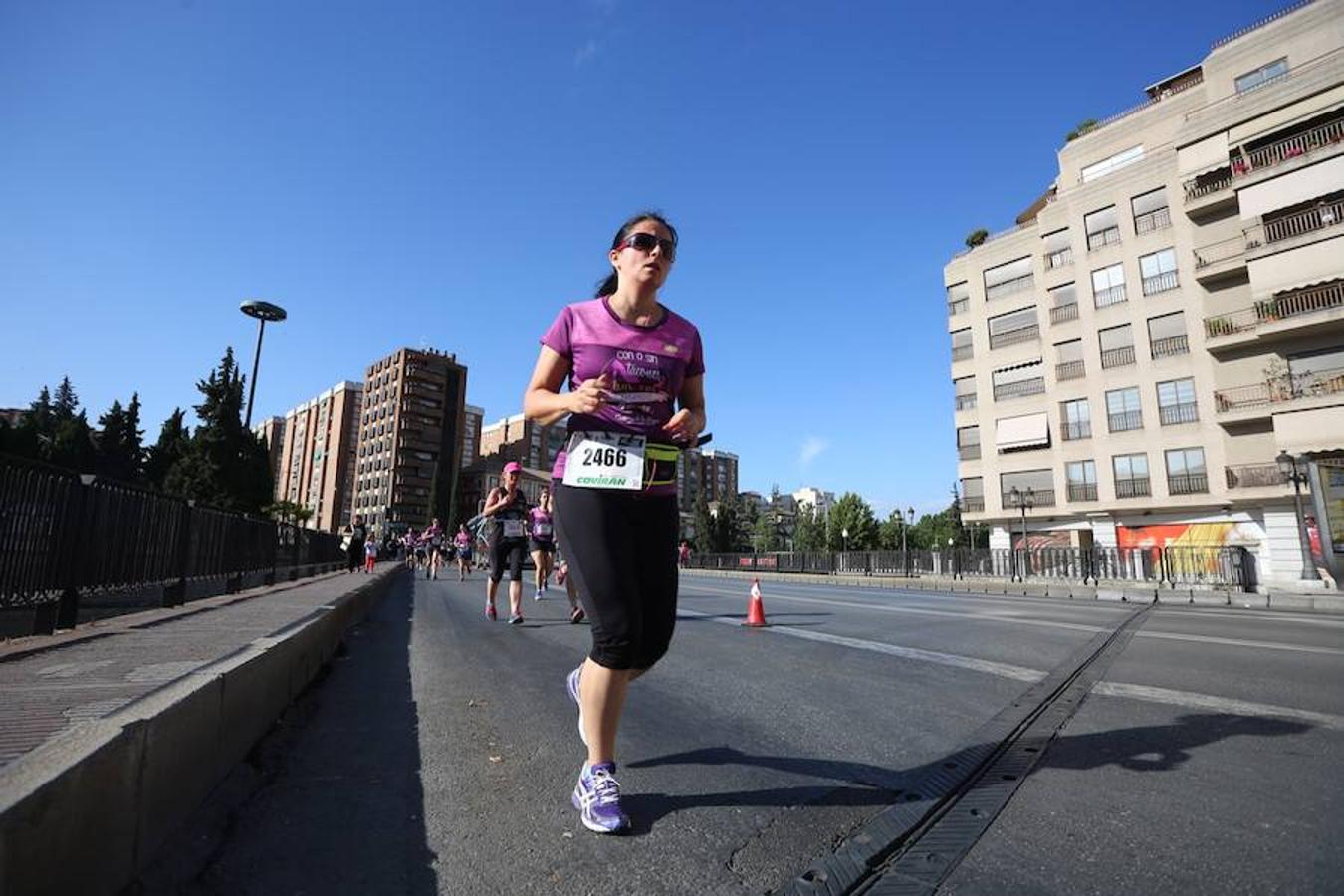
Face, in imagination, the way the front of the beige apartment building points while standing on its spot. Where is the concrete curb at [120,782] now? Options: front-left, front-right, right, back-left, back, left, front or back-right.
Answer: front-left

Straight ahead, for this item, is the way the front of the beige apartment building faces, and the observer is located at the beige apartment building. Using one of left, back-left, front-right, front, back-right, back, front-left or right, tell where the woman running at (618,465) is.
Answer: front-left

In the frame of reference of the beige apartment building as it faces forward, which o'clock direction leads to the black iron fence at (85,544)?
The black iron fence is roughly at 11 o'clock from the beige apartment building.

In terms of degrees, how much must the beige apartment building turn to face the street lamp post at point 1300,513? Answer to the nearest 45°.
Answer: approximately 45° to its left

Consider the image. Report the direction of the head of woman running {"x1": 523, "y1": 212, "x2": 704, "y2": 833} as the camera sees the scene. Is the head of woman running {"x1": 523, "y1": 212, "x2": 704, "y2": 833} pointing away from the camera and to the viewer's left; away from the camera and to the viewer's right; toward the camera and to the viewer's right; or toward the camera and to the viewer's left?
toward the camera and to the viewer's right

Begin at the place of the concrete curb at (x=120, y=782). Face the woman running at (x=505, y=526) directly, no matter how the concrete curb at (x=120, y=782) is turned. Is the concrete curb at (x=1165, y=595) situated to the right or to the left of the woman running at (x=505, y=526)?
right

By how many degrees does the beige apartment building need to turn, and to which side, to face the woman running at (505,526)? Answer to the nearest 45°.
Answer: approximately 45° to its left
